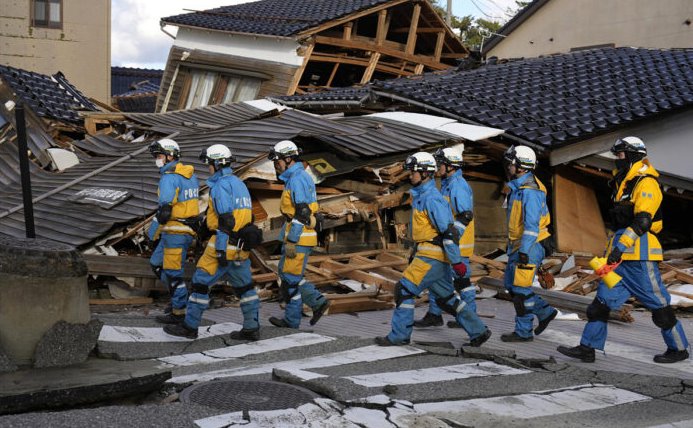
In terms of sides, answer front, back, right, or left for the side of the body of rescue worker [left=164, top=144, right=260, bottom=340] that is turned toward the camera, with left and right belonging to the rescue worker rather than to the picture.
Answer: left

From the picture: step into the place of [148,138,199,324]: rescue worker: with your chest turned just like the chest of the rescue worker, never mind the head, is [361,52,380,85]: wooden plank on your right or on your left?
on your right

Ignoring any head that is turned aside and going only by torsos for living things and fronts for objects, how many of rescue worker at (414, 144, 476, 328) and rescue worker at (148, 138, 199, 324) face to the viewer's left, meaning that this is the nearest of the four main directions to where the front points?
2

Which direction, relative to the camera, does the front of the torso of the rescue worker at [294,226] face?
to the viewer's left

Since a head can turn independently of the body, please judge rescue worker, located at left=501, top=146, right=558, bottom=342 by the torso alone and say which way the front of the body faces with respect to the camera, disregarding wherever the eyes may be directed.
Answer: to the viewer's left

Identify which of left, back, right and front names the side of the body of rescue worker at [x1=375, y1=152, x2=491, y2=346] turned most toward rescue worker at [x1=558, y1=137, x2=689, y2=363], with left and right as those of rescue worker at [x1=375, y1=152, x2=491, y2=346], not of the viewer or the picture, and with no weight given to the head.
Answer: back
